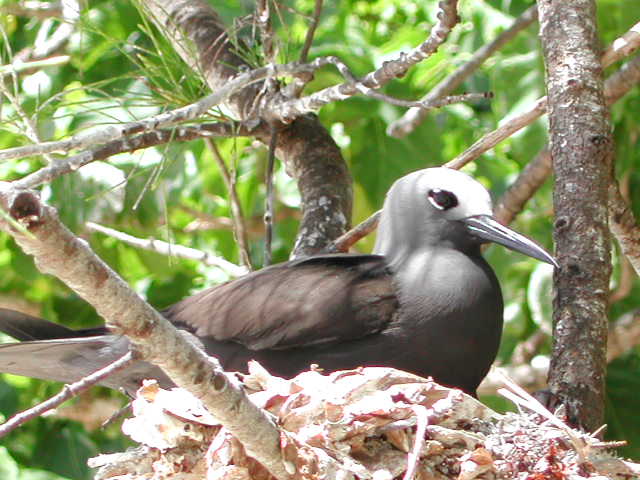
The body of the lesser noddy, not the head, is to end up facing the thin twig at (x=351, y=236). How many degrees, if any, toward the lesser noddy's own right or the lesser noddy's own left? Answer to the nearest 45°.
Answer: approximately 90° to the lesser noddy's own left

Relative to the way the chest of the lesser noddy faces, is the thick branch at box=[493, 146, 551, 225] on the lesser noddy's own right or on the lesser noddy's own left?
on the lesser noddy's own left

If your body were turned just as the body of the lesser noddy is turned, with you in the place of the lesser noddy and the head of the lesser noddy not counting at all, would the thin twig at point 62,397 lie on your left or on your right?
on your right

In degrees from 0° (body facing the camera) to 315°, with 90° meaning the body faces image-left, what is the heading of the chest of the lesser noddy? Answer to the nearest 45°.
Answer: approximately 270°

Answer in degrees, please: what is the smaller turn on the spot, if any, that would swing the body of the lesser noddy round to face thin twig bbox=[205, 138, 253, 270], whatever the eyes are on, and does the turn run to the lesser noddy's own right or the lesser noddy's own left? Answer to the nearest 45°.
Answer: approximately 135° to the lesser noddy's own left

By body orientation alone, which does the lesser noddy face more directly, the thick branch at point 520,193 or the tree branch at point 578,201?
the tree branch

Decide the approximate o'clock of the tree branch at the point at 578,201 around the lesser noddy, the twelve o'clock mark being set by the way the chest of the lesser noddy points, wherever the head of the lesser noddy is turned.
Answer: The tree branch is roughly at 12 o'clock from the lesser noddy.
